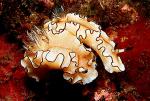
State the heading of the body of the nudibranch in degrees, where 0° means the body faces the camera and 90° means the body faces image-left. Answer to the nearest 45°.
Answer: approximately 270°
